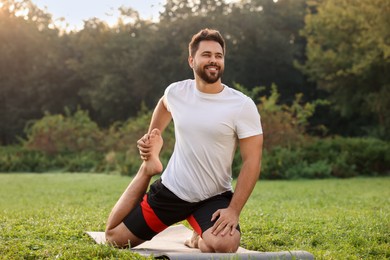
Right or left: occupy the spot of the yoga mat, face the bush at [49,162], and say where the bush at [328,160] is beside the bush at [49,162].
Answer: right

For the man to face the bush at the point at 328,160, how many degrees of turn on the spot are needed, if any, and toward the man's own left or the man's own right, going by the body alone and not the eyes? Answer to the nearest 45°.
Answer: approximately 180°

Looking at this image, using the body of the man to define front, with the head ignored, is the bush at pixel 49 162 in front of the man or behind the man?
behind

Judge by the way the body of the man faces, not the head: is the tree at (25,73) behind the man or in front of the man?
behind

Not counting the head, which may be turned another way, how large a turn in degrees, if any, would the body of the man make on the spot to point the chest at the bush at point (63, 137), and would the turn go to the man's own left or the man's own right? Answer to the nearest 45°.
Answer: approximately 180°

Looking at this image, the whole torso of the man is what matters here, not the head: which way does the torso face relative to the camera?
toward the camera

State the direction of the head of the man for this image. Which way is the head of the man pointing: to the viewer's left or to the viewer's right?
to the viewer's right

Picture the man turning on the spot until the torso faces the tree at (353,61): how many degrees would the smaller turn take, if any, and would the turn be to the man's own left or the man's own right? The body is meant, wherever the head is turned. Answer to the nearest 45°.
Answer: approximately 180°
